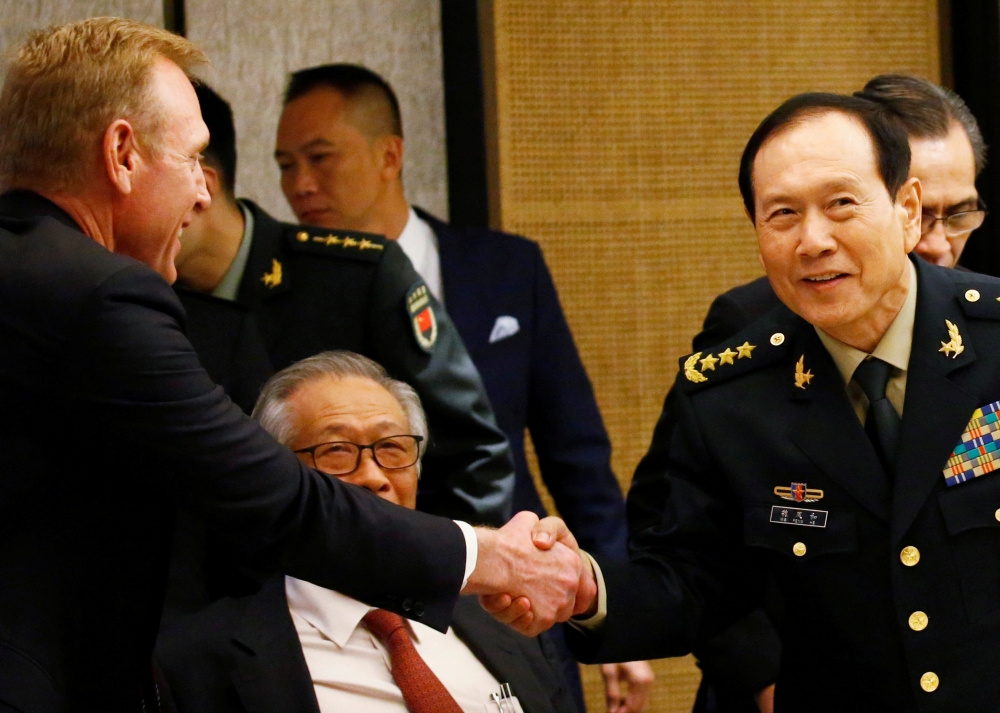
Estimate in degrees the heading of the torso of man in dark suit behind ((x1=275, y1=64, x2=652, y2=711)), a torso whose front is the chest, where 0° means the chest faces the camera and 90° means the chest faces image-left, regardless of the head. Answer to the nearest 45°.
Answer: approximately 45°

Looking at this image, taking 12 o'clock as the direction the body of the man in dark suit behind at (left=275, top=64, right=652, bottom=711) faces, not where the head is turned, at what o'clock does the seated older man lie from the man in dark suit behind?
The seated older man is roughly at 11 o'clock from the man in dark suit behind.
